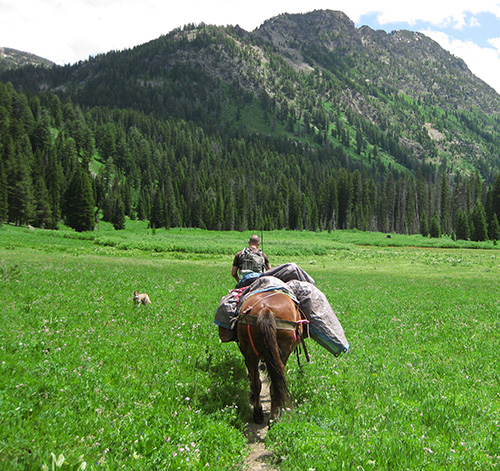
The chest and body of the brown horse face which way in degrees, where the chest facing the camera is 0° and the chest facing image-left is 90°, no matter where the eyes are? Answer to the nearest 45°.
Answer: approximately 180°
